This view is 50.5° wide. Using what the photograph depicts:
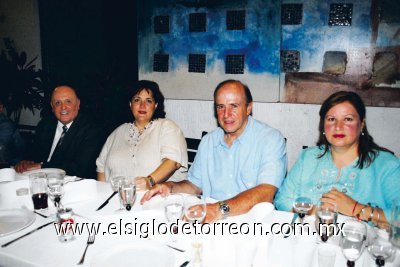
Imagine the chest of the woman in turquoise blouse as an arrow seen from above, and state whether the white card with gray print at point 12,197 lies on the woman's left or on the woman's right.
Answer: on the woman's right

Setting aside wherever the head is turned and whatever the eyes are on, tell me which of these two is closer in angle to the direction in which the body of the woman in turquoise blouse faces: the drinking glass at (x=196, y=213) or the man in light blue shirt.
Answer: the drinking glass

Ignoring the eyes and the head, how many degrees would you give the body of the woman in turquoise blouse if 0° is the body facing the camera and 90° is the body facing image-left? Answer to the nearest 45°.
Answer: approximately 0°

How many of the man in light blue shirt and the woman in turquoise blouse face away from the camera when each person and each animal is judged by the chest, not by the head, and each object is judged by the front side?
0

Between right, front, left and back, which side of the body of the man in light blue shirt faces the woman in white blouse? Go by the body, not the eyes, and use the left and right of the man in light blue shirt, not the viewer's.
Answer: right

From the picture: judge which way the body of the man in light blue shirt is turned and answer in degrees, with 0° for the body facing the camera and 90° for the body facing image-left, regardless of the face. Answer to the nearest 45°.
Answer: approximately 45°

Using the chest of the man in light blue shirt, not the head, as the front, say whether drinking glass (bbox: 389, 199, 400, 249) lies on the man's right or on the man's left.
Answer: on the man's left

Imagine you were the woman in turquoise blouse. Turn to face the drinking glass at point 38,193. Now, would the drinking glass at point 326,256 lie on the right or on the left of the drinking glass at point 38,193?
left

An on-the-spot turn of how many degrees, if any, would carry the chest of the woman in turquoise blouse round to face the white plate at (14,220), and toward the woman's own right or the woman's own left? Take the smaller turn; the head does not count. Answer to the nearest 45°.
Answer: approximately 45° to the woman's own right

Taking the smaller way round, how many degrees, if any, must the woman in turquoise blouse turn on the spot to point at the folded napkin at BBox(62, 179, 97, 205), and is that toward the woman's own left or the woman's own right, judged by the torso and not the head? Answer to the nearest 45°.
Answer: approximately 45° to the woman's own right

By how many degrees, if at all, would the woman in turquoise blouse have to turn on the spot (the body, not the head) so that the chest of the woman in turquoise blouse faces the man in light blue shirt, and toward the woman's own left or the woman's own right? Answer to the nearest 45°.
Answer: approximately 90° to the woman's own right

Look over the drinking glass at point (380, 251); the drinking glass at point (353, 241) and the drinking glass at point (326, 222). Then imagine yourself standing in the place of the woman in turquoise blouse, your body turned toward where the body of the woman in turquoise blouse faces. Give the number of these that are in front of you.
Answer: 3
